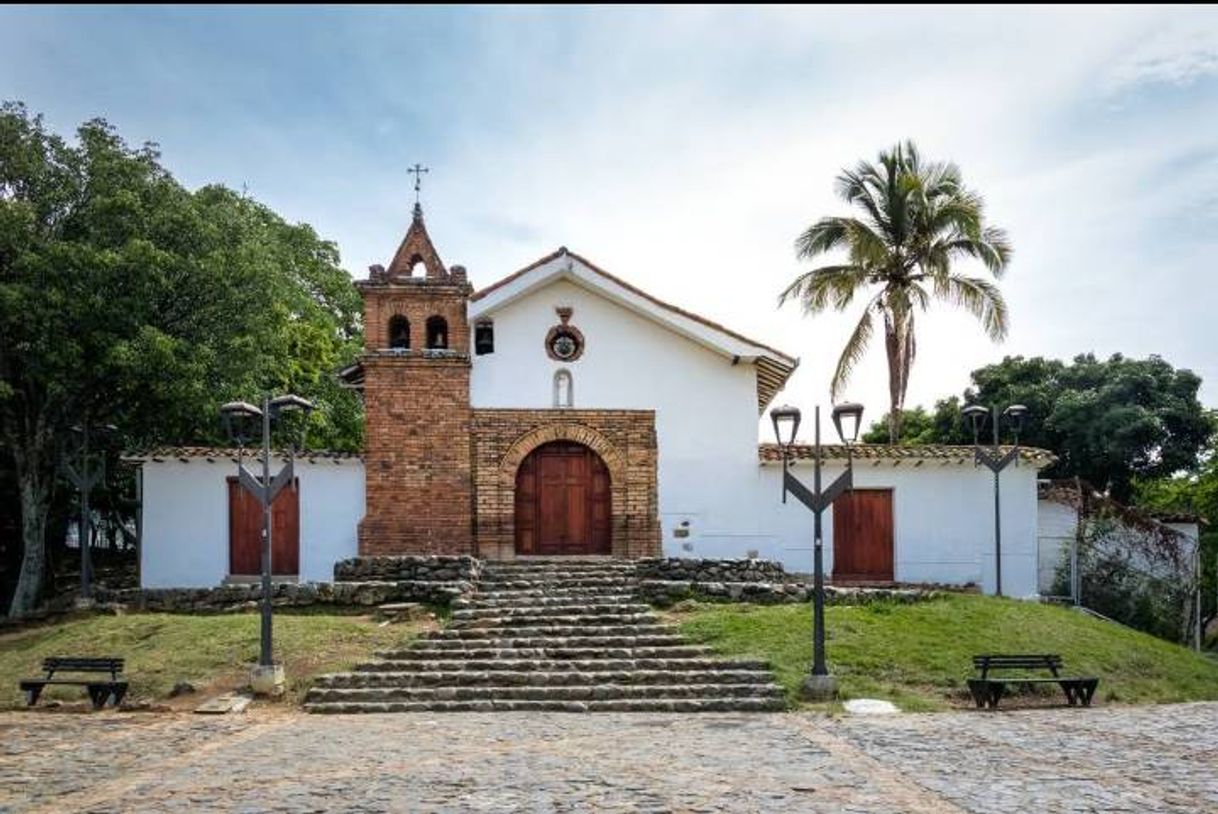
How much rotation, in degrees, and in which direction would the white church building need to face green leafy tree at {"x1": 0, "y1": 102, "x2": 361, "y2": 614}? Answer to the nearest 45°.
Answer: approximately 90° to its right

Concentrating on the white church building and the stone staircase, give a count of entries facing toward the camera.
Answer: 2

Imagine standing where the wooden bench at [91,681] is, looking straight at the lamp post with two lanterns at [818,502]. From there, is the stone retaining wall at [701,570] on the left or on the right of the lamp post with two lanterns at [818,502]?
left

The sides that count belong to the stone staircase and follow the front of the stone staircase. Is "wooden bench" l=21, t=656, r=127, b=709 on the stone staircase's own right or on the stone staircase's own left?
on the stone staircase's own right

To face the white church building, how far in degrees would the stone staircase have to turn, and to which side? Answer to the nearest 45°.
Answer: approximately 180°

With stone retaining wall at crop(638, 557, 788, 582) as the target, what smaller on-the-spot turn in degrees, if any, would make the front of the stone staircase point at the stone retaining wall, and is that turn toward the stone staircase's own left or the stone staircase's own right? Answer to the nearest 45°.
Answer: approximately 135° to the stone staircase's own left

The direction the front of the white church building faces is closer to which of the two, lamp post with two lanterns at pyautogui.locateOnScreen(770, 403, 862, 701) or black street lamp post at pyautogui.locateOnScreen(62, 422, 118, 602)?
the lamp post with two lanterns

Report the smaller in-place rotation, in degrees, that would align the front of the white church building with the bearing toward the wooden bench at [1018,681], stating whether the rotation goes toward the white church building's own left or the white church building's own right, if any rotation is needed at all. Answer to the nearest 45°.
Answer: approximately 45° to the white church building's own left

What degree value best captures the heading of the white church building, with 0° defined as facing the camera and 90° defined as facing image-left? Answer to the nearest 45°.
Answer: approximately 0°

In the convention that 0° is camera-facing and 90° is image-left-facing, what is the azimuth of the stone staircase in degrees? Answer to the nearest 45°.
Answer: approximately 0°

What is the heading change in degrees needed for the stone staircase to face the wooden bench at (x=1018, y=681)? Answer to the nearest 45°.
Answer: approximately 90° to its left
